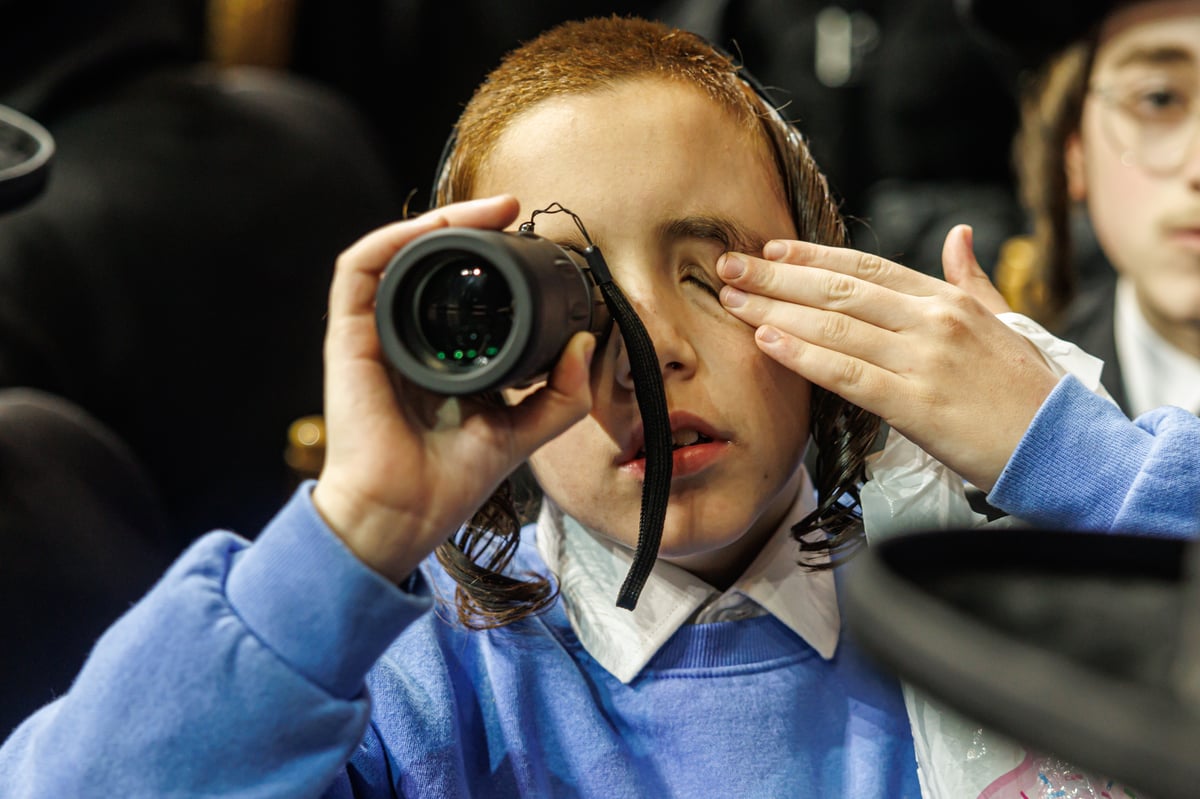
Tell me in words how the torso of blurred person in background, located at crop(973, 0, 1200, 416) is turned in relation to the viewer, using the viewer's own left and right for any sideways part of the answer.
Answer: facing the viewer and to the right of the viewer
